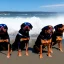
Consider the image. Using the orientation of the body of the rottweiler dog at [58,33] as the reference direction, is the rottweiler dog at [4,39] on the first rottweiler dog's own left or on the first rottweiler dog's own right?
on the first rottweiler dog's own right

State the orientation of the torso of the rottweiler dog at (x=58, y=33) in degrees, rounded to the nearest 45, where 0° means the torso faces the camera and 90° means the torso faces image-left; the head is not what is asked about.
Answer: approximately 315°
